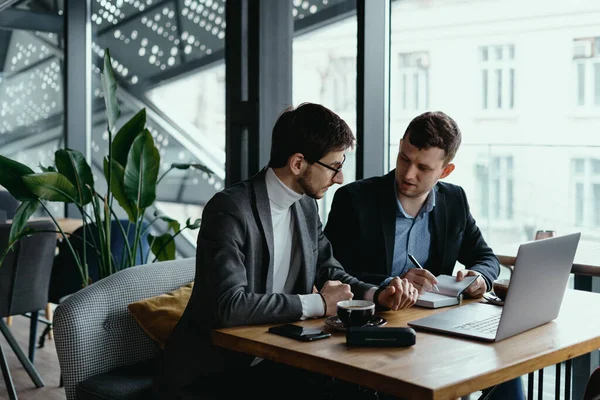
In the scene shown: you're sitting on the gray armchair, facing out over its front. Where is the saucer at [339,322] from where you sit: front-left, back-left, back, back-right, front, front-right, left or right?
front

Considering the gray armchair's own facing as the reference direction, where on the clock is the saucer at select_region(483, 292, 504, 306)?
The saucer is roughly at 11 o'clock from the gray armchair.

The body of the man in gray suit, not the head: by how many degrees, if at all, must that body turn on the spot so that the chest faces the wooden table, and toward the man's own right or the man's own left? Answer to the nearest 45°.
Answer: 0° — they already face it

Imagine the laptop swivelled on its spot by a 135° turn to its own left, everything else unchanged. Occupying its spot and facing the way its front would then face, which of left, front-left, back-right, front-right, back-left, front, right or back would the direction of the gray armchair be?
right

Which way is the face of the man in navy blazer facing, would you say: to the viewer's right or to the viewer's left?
to the viewer's left

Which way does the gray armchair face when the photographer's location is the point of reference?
facing the viewer and to the right of the viewer

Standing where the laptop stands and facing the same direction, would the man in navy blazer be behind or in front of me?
in front

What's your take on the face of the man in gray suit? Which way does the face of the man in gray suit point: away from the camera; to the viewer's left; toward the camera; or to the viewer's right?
to the viewer's right

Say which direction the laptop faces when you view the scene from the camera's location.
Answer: facing away from the viewer and to the left of the viewer

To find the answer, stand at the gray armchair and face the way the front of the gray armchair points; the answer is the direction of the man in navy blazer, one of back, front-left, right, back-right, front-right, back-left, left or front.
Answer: front-left

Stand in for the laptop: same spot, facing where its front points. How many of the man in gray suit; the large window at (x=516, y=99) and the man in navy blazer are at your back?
0
